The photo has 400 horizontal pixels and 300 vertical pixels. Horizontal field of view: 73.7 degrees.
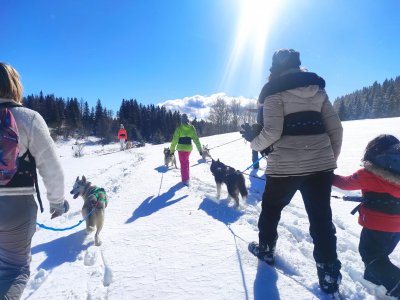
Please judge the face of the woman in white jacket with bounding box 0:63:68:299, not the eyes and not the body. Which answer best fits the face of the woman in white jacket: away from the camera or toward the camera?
away from the camera

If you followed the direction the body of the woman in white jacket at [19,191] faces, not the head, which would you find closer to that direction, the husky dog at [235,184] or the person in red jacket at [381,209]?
the husky dog

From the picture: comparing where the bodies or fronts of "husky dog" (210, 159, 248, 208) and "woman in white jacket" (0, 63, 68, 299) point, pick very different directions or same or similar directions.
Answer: same or similar directions

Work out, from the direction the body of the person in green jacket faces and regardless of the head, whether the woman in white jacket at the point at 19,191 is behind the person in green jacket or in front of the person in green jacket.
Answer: behind

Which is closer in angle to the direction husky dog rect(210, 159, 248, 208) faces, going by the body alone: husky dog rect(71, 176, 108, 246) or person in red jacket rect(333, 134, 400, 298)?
the husky dog

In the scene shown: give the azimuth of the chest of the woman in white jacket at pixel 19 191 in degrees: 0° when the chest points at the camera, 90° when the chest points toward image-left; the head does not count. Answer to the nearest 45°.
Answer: approximately 180°

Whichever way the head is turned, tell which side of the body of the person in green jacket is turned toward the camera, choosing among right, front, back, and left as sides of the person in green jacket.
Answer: back

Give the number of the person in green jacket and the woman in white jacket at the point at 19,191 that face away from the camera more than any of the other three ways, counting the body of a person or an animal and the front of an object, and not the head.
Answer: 2

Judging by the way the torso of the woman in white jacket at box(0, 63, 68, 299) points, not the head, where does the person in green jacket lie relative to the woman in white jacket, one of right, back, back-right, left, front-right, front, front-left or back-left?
front-right

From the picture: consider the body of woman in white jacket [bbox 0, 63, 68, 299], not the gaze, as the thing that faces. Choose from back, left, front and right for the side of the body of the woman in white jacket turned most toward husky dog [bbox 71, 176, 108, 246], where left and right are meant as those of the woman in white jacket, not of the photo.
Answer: front

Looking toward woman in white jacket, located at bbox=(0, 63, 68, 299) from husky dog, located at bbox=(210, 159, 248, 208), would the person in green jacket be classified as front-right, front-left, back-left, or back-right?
back-right

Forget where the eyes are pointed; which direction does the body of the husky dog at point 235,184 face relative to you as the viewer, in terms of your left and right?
facing away from the viewer and to the left of the viewer

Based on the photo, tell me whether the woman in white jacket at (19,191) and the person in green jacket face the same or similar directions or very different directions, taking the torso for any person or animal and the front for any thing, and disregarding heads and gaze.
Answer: same or similar directions
